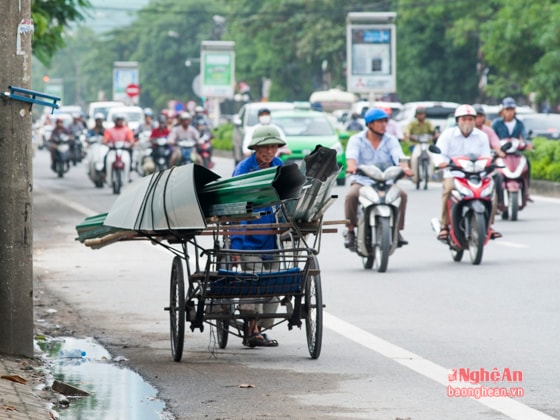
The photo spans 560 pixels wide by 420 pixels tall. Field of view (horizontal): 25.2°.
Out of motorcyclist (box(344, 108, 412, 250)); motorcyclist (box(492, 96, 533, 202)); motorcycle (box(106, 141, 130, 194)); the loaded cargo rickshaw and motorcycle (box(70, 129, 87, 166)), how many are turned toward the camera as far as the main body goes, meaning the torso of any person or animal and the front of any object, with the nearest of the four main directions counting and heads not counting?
5

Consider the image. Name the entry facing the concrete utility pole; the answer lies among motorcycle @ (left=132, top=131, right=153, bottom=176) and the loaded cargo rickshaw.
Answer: the motorcycle

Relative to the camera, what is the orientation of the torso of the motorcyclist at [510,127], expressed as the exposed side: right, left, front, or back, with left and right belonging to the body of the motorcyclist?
front

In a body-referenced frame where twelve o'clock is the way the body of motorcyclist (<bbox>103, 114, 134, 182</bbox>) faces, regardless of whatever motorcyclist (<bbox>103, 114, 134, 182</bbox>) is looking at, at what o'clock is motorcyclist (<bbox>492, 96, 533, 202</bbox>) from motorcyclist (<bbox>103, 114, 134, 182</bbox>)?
motorcyclist (<bbox>492, 96, 533, 202</bbox>) is roughly at 11 o'clock from motorcyclist (<bbox>103, 114, 134, 182</bbox>).

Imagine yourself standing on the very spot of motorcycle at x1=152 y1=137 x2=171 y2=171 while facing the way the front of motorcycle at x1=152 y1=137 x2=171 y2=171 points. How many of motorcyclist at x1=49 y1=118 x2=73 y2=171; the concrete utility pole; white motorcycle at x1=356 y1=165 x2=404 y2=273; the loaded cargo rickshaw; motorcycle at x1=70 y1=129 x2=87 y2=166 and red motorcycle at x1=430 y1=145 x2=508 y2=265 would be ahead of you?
4

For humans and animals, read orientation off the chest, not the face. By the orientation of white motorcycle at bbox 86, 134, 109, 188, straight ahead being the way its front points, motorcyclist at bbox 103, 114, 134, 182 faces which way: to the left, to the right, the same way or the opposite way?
the same way

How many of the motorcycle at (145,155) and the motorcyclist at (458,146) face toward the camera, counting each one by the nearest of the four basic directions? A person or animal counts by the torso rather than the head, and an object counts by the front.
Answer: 2

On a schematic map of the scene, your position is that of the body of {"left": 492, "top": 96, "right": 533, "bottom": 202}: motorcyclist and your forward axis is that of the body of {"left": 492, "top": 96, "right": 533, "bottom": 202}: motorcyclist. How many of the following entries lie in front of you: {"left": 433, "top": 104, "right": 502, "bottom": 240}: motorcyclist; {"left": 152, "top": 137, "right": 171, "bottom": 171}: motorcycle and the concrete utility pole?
2

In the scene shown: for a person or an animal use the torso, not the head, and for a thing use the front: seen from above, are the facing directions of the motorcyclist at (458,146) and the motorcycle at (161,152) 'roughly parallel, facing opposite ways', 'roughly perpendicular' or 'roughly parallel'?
roughly parallel

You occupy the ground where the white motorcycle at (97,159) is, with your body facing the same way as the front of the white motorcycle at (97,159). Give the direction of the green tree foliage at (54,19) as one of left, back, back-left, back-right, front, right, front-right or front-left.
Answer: front

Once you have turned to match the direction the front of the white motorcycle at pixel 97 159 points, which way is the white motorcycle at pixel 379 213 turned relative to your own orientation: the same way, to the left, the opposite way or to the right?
the same way

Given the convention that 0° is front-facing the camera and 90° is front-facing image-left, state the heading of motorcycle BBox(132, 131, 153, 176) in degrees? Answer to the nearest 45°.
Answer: approximately 0°

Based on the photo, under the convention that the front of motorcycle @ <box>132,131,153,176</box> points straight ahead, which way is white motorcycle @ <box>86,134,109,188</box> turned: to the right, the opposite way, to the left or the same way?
the same way

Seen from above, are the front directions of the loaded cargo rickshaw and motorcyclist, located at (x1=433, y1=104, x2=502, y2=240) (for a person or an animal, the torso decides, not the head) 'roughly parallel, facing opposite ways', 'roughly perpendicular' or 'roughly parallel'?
roughly parallel

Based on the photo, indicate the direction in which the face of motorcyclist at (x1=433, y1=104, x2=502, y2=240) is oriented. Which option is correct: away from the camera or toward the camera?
toward the camera
